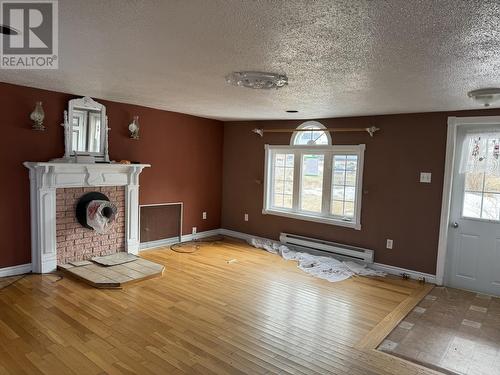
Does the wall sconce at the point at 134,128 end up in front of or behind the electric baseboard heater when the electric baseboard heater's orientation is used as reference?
in front

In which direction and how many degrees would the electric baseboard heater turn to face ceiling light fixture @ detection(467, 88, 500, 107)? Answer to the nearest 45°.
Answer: approximately 90° to its left

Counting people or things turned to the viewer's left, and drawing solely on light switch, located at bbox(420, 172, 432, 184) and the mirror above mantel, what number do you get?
0

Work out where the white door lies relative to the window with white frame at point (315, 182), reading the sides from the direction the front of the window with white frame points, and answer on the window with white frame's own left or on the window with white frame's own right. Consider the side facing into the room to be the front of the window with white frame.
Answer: on the window with white frame's own left

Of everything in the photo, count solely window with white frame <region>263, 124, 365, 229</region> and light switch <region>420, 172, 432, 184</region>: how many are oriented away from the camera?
0

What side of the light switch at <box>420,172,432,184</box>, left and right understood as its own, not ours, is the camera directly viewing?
front

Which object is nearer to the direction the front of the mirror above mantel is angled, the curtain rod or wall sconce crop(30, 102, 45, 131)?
the curtain rod

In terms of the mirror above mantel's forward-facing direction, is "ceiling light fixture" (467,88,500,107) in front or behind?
in front

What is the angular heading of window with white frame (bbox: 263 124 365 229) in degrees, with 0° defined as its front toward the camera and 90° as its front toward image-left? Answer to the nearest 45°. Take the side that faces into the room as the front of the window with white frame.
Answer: approximately 45°

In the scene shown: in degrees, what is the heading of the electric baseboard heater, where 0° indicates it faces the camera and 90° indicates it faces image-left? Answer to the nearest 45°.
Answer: approximately 45°

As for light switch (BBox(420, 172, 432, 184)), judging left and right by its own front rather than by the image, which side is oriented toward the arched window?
right

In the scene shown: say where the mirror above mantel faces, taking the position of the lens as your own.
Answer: facing the viewer and to the right of the viewer

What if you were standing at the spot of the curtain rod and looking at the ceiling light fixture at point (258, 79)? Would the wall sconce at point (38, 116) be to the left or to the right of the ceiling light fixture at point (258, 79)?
right
